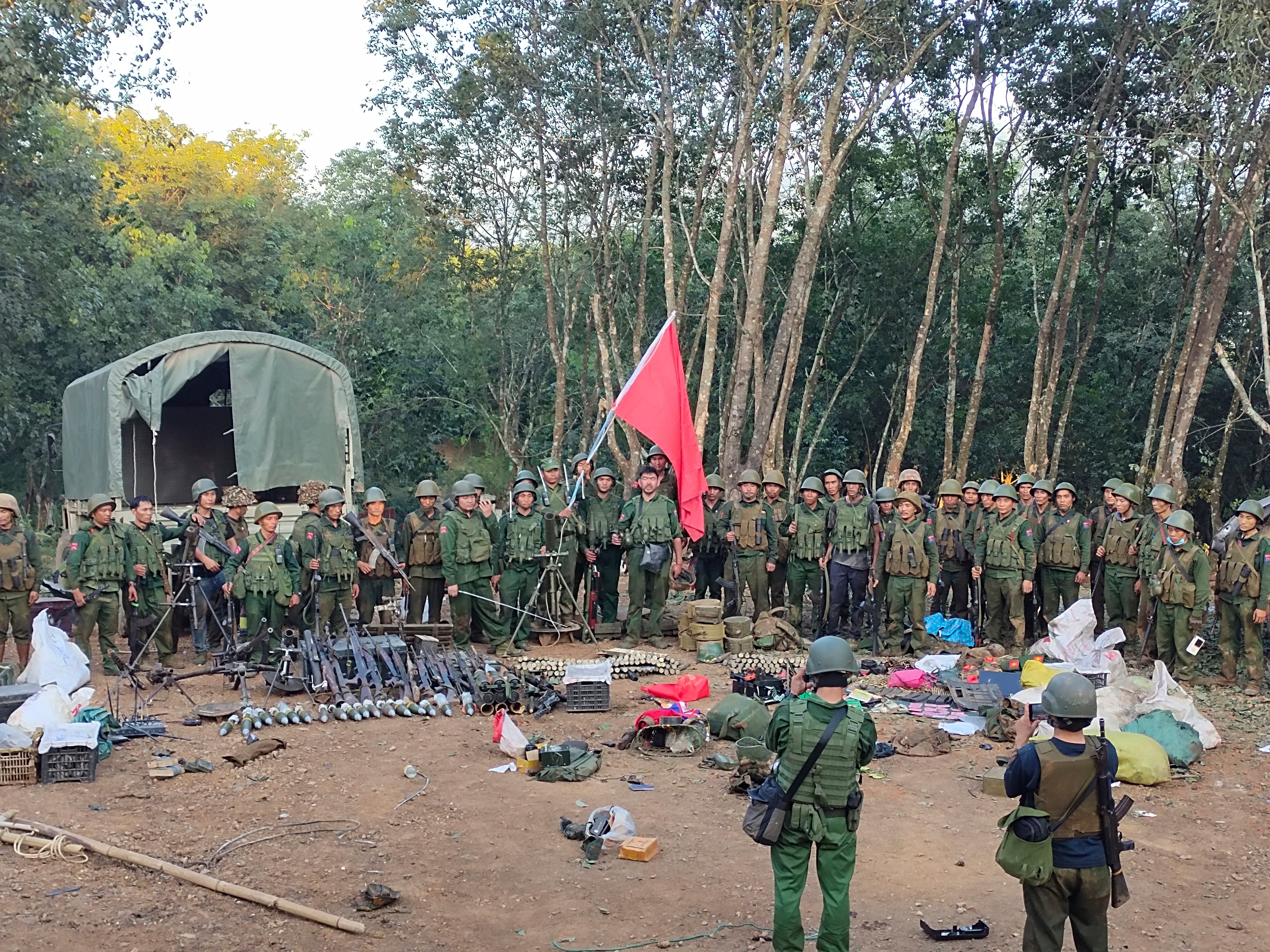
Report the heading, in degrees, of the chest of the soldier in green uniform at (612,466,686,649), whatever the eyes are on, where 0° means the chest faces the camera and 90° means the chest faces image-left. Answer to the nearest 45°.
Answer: approximately 0°

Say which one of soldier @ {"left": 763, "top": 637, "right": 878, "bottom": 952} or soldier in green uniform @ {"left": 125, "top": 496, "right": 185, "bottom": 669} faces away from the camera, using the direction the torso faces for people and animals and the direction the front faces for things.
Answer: the soldier

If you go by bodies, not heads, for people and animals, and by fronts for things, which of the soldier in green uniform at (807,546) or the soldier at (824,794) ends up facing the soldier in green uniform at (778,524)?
the soldier

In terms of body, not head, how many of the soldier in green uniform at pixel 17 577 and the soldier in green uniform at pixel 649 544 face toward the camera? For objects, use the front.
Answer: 2

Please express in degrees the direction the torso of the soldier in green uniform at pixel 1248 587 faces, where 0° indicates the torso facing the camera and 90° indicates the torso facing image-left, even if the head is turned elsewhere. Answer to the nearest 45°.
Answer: approximately 45°

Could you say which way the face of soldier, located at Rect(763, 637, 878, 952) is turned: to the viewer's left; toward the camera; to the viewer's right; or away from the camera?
away from the camera

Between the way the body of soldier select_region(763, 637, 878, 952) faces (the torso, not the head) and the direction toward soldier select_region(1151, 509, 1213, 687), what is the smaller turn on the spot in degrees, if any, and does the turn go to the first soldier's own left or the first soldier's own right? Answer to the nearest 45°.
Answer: approximately 45° to the first soldier's own right

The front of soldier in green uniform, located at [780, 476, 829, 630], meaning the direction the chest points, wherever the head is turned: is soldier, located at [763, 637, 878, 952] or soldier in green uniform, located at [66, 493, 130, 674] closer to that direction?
the soldier

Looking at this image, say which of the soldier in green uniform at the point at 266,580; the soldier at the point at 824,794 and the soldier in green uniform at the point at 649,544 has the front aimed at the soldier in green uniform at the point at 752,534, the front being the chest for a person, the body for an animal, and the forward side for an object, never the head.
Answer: the soldier

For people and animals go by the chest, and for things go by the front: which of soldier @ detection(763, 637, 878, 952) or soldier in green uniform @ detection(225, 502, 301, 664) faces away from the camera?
the soldier

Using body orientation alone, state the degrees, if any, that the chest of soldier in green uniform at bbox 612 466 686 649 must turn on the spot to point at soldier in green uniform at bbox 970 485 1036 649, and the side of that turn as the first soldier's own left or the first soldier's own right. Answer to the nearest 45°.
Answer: approximately 90° to the first soldier's own left
